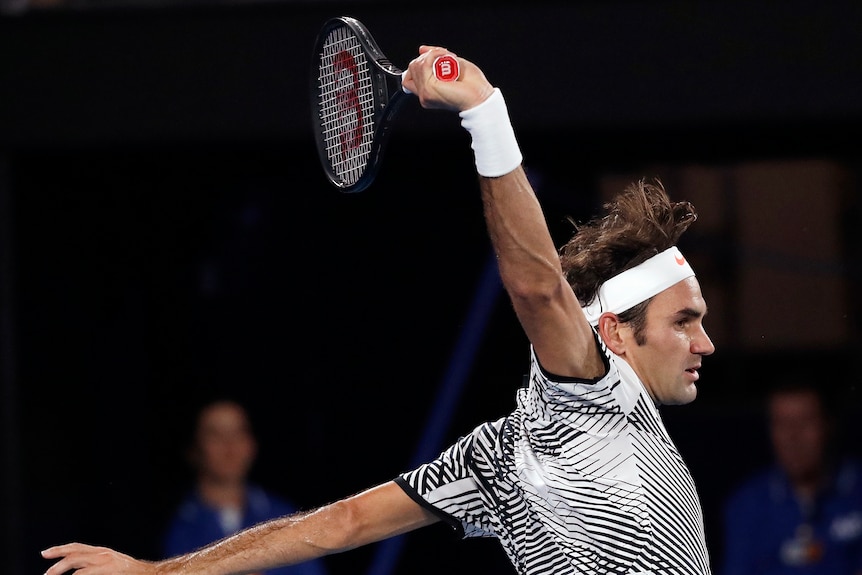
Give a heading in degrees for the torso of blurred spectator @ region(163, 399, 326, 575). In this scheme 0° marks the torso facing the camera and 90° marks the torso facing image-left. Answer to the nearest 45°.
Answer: approximately 0°

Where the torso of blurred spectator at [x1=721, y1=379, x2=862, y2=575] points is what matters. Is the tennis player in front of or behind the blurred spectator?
in front

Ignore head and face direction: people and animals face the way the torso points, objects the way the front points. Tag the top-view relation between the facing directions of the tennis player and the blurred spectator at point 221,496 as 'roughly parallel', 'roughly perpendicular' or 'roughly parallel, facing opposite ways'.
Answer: roughly perpendicular

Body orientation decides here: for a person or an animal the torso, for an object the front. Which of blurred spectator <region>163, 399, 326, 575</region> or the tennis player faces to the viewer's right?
the tennis player

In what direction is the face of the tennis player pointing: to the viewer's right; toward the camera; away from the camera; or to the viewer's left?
to the viewer's right

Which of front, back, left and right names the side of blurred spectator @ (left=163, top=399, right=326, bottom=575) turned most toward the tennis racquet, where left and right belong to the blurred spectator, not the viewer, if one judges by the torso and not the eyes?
front

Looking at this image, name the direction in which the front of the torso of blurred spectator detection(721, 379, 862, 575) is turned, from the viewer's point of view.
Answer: toward the camera

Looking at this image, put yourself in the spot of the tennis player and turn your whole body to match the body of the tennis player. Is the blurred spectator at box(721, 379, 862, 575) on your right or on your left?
on your left

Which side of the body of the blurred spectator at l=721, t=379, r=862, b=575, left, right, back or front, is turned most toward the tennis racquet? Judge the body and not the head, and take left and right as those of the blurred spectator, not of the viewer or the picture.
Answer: front

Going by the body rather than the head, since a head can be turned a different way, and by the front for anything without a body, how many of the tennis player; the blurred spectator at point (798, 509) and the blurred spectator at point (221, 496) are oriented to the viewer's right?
1

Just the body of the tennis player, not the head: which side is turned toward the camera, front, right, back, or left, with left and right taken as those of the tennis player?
right

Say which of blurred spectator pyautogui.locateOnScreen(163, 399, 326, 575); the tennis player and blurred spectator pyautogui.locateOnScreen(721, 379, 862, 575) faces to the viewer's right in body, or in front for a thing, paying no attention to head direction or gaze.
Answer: the tennis player
